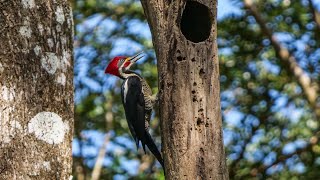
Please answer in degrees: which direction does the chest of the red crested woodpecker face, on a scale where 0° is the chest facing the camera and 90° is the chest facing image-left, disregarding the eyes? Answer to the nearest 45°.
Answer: approximately 270°
